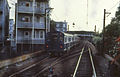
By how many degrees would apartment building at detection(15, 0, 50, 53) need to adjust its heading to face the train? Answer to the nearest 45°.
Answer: approximately 90° to its left

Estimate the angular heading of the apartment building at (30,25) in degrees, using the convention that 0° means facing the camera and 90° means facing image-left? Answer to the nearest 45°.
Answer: approximately 0°

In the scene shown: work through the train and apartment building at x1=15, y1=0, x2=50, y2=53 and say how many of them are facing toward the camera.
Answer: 1
